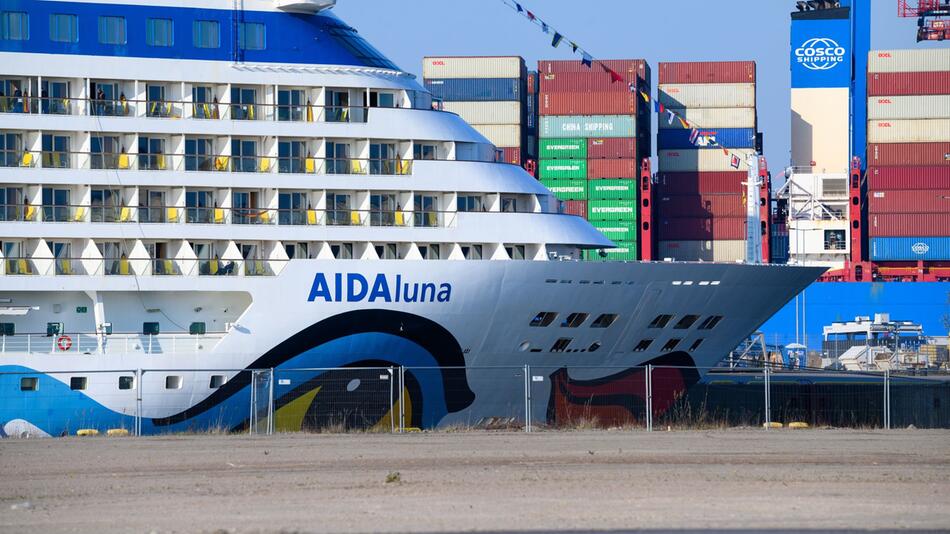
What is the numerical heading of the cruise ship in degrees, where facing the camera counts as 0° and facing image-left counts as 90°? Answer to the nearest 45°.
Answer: approximately 270°
